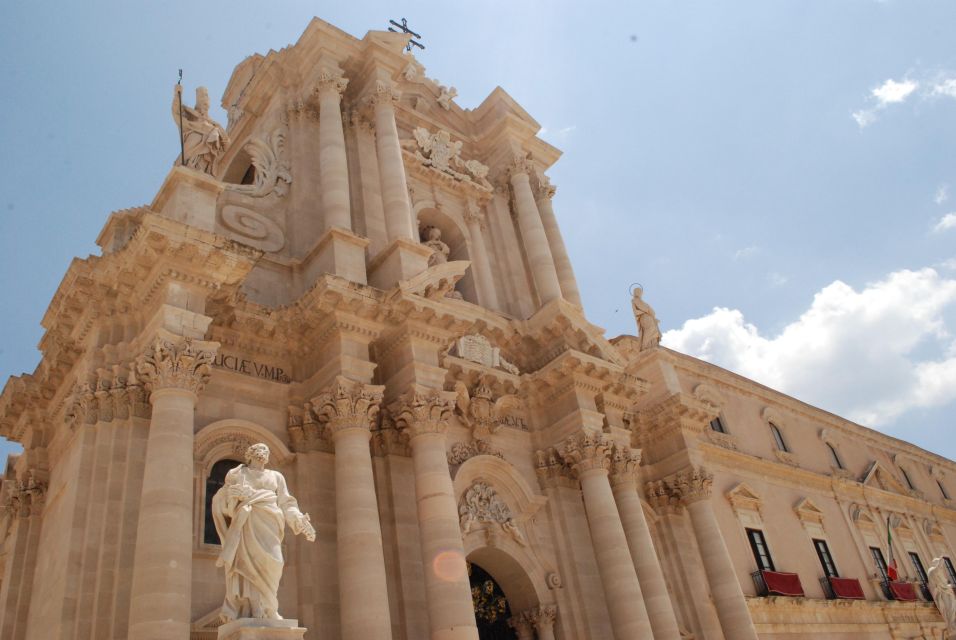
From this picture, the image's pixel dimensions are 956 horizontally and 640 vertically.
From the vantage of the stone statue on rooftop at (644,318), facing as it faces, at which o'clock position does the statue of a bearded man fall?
The statue of a bearded man is roughly at 2 o'clock from the stone statue on rooftop.

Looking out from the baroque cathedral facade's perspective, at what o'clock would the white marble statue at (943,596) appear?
The white marble statue is roughly at 9 o'clock from the baroque cathedral facade.

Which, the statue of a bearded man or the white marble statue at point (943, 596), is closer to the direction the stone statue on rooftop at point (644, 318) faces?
the statue of a bearded man

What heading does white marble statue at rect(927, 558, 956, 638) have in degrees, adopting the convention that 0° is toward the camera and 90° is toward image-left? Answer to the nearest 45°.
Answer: approximately 315°

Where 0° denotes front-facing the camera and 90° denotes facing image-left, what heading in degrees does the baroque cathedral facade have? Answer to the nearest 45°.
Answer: approximately 315°

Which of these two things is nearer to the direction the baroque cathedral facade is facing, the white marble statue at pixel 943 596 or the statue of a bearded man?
the statue of a bearded man

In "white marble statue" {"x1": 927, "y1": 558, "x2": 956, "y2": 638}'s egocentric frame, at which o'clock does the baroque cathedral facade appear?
The baroque cathedral facade is roughly at 2 o'clock from the white marble statue.

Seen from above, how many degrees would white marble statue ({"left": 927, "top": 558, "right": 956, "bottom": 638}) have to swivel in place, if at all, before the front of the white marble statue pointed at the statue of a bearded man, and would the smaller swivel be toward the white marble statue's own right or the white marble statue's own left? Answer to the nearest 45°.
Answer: approximately 45° to the white marble statue's own right

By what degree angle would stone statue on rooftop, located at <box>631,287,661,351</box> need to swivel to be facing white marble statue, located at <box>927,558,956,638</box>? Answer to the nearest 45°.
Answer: approximately 90° to its left

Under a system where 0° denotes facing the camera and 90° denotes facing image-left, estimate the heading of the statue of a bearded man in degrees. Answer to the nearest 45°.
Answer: approximately 0°
